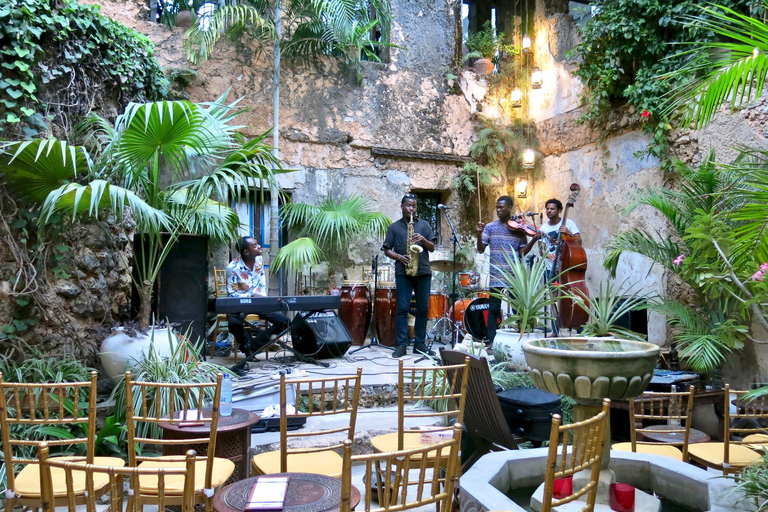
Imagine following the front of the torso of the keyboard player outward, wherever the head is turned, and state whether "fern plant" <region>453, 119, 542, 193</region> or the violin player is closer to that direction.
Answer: the violin player

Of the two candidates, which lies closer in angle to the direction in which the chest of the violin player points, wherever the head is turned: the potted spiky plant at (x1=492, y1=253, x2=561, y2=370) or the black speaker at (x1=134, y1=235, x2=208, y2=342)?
the potted spiky plant

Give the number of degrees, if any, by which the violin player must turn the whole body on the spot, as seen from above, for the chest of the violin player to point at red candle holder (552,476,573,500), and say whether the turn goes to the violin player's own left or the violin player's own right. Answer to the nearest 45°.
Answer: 0° — they already face it

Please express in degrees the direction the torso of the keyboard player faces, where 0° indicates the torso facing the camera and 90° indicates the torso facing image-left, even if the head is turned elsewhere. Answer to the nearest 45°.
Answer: approximately 315°

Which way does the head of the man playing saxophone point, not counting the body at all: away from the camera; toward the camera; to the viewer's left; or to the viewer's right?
toward the camera

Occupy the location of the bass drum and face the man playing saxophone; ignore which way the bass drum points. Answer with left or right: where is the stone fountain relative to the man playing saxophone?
left

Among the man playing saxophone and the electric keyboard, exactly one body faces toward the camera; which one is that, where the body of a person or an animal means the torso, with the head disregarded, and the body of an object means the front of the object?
the man playing saxophone

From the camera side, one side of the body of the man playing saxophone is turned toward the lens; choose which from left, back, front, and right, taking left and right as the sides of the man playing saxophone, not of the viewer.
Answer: front

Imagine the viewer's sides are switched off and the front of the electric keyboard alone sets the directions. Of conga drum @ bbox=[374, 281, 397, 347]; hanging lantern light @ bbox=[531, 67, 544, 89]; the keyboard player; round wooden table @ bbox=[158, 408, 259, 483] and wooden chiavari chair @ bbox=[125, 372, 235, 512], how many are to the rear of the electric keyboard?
2

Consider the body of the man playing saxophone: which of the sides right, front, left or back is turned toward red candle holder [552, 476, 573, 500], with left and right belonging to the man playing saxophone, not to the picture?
front

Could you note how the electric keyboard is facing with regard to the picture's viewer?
facing away from the viewer

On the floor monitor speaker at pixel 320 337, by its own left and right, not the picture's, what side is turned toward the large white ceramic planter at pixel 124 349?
right

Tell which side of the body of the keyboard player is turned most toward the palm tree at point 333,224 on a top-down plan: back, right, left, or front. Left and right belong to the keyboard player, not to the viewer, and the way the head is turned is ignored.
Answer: left

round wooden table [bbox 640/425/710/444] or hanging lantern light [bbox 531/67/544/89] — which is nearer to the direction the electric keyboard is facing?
the hanging lantern light

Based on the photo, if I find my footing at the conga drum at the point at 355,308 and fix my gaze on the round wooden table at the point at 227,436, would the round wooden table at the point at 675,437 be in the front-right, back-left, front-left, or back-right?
front-left

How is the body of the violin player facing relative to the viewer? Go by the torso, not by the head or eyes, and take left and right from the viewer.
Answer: facing the viewer

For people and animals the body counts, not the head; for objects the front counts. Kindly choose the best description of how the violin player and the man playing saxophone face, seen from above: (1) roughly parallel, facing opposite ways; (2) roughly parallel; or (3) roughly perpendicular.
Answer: roughly parallel

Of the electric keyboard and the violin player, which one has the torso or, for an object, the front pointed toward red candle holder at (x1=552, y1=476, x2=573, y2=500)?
the violin player

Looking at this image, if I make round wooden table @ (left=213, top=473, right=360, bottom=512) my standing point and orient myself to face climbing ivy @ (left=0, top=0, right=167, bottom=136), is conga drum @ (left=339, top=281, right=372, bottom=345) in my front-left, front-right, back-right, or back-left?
front-right

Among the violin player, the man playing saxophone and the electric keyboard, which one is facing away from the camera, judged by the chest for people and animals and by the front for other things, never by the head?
the electric keyboard
